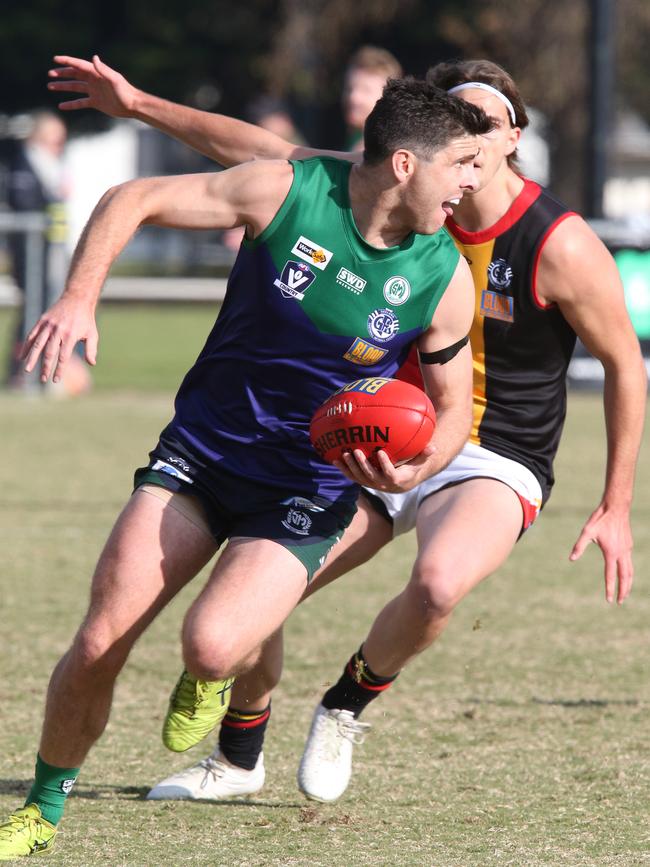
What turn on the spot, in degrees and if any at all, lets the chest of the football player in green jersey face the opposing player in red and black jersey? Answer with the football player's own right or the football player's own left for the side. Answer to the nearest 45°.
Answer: approximately 135° to the football player's own left

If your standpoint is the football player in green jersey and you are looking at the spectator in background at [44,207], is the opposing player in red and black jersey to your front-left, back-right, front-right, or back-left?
front-right

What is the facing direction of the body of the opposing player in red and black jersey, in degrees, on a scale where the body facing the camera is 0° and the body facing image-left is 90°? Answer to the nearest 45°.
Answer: approximately 45°

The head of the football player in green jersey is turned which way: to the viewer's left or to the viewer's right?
to the viewer's right

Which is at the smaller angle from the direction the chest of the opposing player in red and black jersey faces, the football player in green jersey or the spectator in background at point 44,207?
the football player in green jersey

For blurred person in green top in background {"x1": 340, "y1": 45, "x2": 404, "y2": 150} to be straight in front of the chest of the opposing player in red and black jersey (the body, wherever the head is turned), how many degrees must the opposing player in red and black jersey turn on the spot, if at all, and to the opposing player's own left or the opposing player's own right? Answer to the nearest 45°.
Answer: approximately 135° to the opposing player's own right

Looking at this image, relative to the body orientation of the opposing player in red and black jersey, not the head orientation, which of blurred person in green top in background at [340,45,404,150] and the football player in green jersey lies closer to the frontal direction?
the football player in green jersey

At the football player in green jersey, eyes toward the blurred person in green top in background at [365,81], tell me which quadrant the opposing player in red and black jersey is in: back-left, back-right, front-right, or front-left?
front-right

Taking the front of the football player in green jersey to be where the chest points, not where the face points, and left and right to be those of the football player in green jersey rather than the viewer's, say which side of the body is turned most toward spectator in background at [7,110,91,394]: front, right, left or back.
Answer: back

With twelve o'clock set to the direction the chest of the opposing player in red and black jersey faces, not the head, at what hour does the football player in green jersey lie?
The football player in green jersey is roughly at 12 o'clock from the opposing player in red and black jersey.

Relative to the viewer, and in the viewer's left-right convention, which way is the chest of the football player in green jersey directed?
facing the viewer
